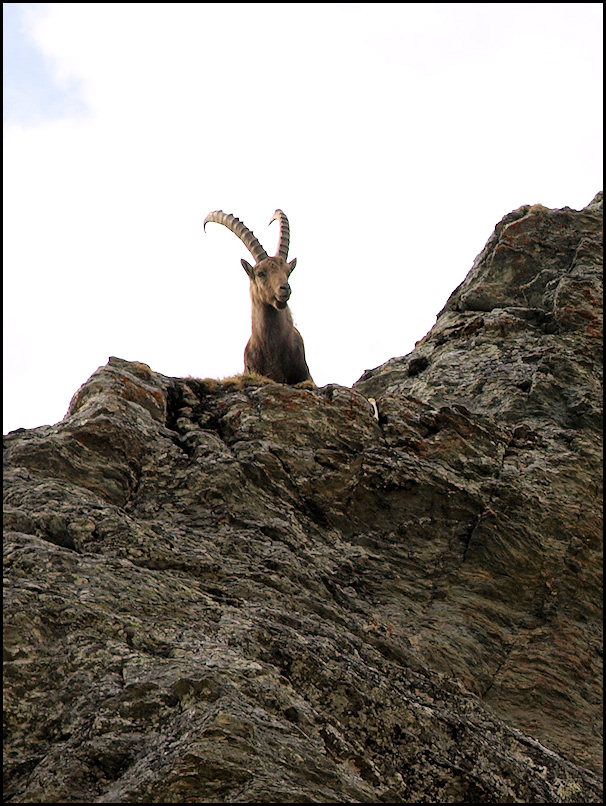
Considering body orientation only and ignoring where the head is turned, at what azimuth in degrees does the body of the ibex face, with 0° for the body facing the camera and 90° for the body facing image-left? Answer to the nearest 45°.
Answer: approximately 315°
